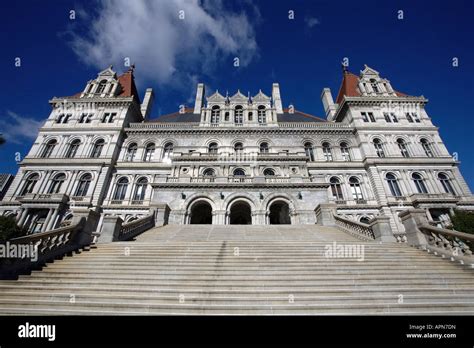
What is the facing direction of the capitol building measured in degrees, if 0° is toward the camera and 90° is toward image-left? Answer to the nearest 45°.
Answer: approximately 0°

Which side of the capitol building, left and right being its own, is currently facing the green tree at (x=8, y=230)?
right
